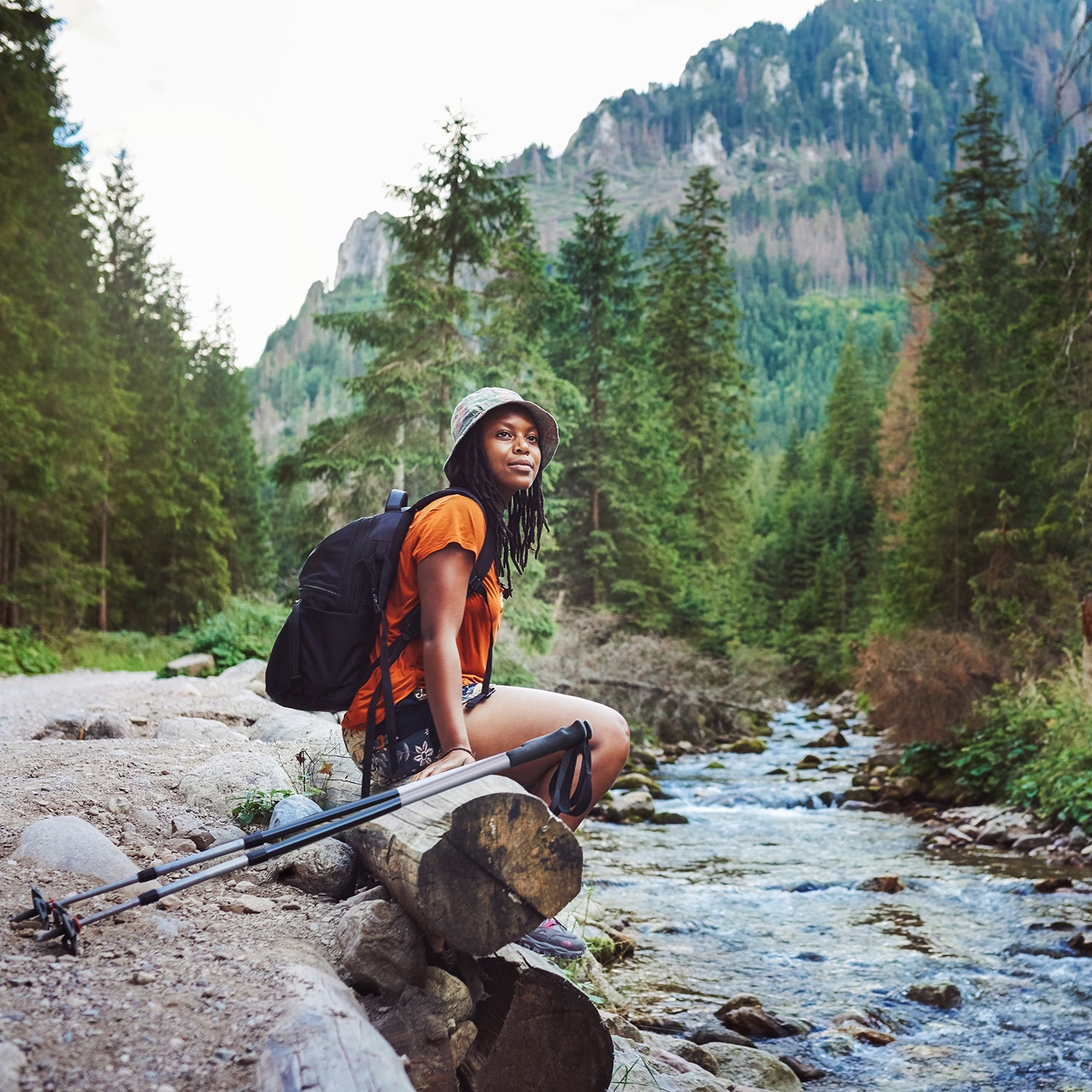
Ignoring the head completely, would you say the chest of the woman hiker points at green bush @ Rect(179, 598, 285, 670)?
no

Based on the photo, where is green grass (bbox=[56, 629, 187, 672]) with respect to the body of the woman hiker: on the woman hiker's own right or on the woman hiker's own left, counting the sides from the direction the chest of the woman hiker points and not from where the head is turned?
on the woman hiker's own left

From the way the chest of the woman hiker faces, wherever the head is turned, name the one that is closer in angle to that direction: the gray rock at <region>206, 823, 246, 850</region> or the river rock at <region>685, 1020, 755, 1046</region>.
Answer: the river rock

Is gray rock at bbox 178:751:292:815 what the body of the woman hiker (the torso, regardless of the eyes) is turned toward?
no

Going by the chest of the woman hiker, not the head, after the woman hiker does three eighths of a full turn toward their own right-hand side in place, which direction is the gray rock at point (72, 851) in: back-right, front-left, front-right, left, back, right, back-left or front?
front-right

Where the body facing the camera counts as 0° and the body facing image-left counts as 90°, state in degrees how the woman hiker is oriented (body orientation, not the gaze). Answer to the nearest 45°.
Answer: approximately 270°

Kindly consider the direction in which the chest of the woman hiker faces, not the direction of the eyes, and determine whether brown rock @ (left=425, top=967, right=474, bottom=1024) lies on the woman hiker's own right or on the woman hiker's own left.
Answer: on the woman hiker's own right

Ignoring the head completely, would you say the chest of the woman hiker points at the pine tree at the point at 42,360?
no
